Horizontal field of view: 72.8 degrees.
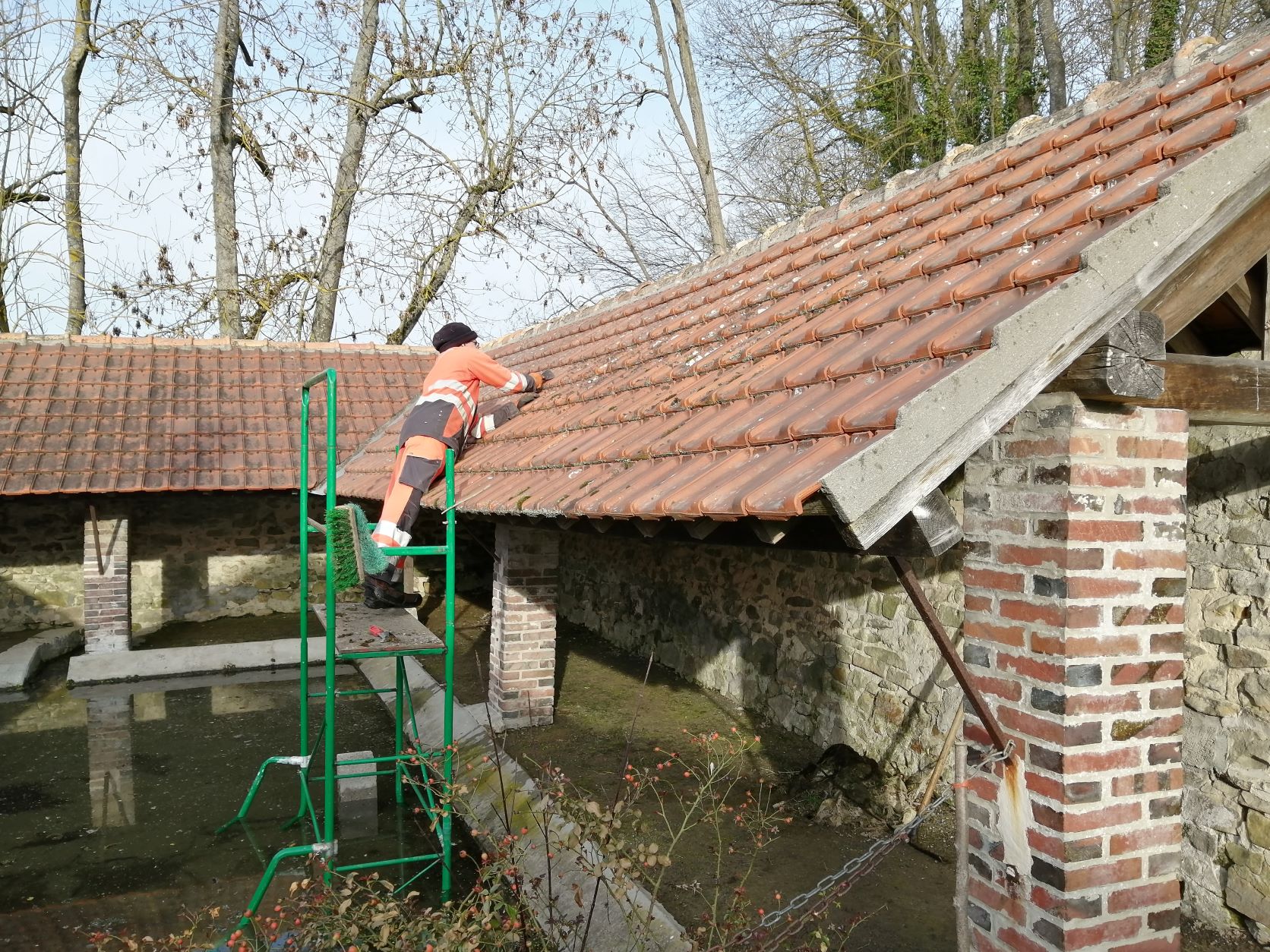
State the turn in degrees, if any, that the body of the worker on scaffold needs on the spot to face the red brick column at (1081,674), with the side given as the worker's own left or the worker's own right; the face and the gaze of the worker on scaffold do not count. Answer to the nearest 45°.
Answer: approximately 90° to the worker's own right

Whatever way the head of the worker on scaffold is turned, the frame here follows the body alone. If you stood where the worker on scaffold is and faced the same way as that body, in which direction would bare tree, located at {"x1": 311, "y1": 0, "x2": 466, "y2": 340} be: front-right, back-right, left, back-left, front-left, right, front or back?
front-left

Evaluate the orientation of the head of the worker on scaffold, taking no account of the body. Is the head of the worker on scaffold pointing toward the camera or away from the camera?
away from the camera

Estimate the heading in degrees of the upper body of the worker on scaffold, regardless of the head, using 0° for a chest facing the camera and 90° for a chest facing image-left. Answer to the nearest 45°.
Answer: approximately 225°

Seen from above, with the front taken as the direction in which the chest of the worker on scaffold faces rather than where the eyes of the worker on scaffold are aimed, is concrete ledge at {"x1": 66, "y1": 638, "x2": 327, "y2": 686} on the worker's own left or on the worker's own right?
on the worker's own left

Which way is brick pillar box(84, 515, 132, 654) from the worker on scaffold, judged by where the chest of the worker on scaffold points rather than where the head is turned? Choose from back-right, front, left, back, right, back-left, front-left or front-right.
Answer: left
